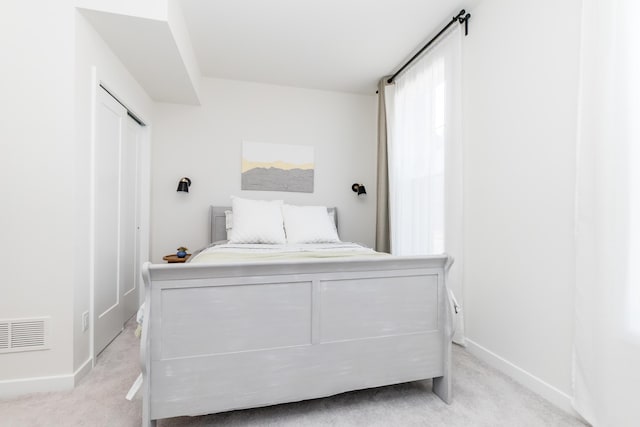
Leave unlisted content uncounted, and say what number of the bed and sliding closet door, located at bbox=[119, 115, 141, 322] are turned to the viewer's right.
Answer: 1

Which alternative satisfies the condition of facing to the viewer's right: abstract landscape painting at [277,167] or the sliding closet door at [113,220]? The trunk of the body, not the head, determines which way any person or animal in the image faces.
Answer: the sliding closet door

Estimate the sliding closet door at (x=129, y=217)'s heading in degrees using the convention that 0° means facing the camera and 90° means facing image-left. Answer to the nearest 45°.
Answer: approximately 270°

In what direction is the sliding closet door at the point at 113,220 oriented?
to the viewer's right

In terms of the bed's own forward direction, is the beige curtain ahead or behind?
behind
